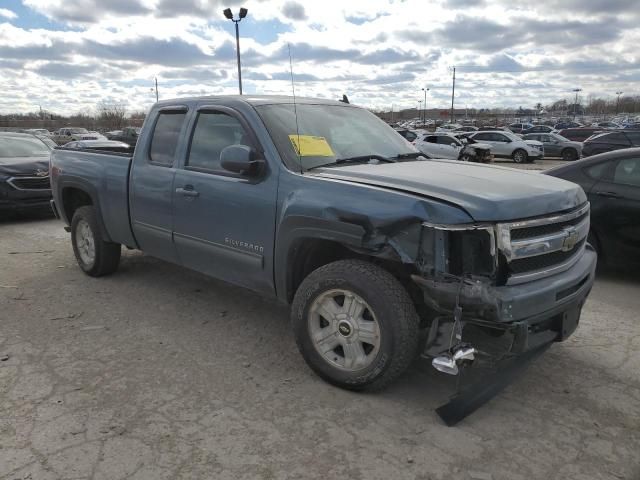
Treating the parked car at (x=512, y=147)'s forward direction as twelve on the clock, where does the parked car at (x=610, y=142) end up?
the parked car at (x=610, y=142) is roughly at 11 o'clock from the parked car at (x=512, y=147).

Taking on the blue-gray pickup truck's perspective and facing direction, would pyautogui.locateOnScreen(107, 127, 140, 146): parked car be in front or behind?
behind

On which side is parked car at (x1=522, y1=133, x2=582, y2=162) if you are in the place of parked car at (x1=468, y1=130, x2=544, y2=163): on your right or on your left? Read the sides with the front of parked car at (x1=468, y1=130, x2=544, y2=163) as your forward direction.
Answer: on your left

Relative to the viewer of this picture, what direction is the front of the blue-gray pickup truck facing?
facing the viewer and to the right of the viewer

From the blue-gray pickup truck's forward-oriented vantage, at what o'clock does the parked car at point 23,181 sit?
The parked car is roughly at 6 o'clock from the blue-gray pickup truck.

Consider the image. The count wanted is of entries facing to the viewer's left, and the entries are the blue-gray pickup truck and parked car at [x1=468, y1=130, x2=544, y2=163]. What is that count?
0

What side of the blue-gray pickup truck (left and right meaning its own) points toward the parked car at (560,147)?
left

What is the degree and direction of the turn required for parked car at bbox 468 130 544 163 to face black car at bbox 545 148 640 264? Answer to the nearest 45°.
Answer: approximately 45° to its right

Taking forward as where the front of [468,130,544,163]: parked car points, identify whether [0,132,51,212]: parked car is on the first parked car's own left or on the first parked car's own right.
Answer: on the first parked car's own right
